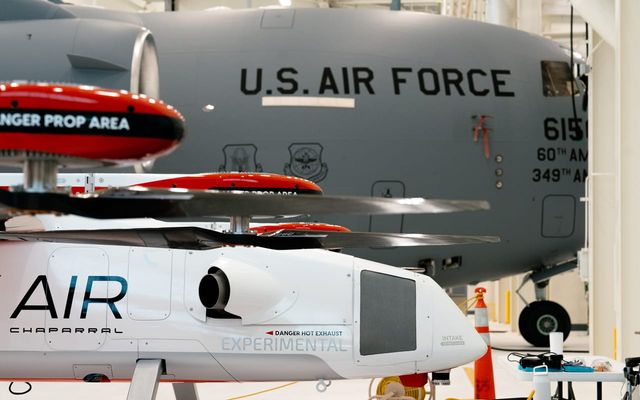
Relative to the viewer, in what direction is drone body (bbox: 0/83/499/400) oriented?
to the viewer's right

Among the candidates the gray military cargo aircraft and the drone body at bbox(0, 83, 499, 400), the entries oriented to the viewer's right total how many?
2

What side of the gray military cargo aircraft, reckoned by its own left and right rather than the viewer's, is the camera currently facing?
right

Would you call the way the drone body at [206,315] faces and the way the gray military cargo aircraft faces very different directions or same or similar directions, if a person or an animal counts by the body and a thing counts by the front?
same or similar directions

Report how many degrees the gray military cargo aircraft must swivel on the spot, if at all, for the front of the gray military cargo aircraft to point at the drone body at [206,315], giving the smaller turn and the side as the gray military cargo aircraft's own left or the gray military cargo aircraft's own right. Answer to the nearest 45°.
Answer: approximately 90° to the gray military cargo aircraft's own right

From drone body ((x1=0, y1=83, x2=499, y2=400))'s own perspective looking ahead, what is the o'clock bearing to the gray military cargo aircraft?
The gray military cargo aircraft is roughly at 10 o'clock from the drone body.
